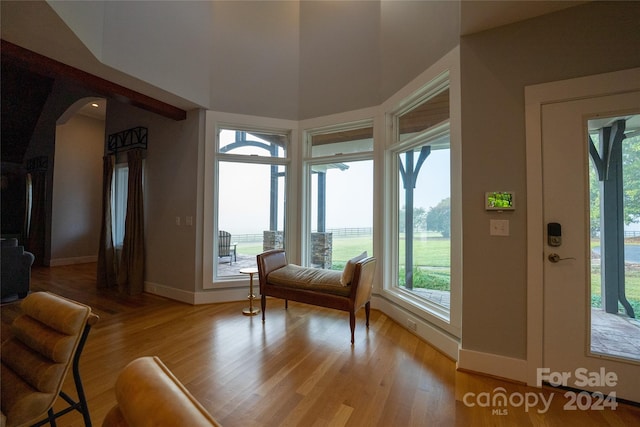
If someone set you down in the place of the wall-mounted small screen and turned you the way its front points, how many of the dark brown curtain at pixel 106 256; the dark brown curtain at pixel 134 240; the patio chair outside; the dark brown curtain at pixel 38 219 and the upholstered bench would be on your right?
5

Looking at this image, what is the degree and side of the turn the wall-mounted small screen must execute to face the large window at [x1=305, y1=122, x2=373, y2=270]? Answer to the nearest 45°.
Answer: approximately 135° to its right

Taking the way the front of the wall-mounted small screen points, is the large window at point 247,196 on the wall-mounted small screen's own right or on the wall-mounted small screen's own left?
on the wall-mounted small screen's own right

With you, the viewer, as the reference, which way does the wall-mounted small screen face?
facing the viewer

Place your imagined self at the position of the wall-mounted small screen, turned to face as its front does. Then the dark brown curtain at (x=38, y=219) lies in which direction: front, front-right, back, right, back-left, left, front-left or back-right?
right

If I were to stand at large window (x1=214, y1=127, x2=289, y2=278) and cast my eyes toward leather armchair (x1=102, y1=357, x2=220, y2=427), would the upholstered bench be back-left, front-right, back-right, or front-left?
front-left

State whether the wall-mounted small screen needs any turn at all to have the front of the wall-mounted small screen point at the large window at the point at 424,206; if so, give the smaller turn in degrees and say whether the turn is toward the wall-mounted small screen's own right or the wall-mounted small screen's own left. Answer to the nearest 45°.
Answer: approximately 135° to the wall-mounted small screen's own right
